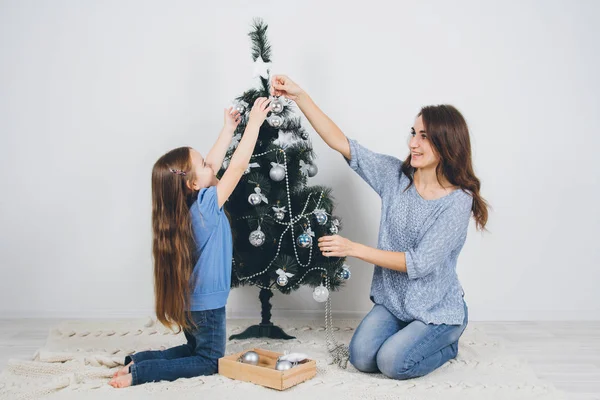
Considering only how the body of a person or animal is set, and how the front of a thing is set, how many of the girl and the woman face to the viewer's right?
1

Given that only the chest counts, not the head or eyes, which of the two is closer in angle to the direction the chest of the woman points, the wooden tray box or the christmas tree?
the wooden tray box

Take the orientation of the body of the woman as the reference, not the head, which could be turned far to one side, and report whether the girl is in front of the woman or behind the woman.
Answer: in front

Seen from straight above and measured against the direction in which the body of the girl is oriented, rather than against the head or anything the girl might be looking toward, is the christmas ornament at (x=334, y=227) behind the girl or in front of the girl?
in front

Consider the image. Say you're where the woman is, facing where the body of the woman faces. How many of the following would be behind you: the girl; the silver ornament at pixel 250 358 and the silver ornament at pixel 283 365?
0

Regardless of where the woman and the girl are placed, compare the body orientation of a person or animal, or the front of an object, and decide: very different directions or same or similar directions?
very different directions

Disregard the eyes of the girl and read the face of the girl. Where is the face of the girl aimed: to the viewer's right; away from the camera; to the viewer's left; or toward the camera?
to the viewer's right

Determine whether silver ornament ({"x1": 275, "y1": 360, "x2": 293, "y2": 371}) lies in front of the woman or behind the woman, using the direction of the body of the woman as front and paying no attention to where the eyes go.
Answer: in front

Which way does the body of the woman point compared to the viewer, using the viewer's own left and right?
facing the viewer and to the left of the viewer

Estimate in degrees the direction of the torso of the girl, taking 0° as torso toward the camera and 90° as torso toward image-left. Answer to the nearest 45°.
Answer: approximately 270°
